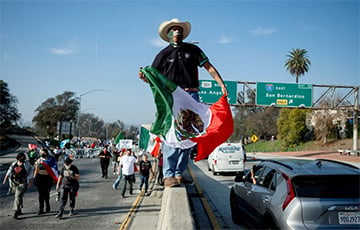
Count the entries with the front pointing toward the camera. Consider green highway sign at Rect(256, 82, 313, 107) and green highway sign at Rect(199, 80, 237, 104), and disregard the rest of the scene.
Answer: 2

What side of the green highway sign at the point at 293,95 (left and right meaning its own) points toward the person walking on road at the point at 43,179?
front

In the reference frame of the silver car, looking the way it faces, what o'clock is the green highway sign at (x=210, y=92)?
The green highway sign is roughly at 1 o'clock from the silver car.

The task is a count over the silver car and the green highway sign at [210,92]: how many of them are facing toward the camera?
1

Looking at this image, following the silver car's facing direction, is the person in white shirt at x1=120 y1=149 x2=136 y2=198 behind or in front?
in front

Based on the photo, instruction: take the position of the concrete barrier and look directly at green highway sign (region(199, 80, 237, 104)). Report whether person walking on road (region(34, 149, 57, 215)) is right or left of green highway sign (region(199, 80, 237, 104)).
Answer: left

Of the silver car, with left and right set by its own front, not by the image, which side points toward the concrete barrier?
left

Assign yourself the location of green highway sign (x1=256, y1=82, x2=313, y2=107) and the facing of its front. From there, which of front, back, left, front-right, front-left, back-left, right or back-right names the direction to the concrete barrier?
front

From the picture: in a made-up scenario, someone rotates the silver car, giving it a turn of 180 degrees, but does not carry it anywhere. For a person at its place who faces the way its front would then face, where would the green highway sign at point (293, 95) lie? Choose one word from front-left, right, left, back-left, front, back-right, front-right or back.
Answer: back-left

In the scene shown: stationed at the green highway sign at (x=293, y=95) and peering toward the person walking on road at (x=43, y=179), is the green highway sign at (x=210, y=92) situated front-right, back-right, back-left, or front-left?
front-right

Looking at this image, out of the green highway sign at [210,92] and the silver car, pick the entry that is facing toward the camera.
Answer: the green highway sign

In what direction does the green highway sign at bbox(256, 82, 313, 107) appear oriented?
toward the camera

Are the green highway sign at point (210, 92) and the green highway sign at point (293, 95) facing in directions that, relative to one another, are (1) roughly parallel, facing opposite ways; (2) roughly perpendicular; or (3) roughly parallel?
roughly parallel

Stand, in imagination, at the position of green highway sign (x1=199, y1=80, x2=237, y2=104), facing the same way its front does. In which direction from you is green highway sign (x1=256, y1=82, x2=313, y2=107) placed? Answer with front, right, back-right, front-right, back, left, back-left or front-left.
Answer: left

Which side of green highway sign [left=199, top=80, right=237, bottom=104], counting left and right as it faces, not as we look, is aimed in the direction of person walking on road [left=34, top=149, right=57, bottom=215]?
front

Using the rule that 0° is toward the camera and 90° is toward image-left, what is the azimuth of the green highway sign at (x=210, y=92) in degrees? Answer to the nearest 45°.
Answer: approximately 0°

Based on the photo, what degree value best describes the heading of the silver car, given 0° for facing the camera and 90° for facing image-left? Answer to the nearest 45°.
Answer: approximately 135°

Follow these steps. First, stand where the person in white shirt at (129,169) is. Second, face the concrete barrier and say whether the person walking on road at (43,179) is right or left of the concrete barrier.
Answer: right
